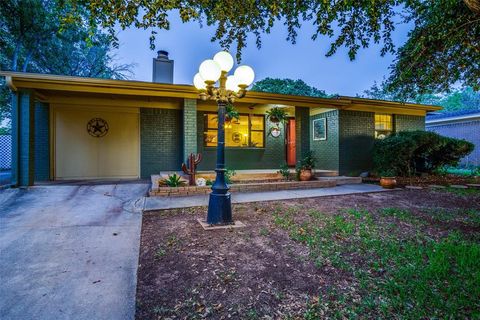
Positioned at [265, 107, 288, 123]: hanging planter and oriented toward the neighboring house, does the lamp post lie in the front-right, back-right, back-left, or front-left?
back-right

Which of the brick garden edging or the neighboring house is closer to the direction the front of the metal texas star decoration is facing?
the brick garden edging

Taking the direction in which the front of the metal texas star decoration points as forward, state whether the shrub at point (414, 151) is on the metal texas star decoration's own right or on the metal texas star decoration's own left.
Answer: on the metal texas star decoration's own left

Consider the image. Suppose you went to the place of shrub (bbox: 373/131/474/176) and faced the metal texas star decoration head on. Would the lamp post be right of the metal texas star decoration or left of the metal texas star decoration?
left

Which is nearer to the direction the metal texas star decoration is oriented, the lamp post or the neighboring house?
the lamp post

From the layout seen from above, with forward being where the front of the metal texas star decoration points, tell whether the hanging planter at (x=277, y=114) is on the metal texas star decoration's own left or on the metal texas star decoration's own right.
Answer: on the metal texas star decoration's own left

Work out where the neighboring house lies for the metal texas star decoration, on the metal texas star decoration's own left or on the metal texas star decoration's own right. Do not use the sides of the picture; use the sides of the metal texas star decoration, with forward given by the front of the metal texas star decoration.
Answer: on the metal texas star decoration's own left

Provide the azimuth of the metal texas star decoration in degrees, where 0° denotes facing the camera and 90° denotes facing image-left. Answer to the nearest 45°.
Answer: approximately 0°

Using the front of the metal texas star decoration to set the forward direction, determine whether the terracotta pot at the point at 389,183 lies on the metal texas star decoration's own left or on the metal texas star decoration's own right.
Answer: on the metal texas star decoration's own left

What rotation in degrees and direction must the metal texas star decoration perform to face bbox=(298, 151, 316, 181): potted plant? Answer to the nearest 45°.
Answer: approximately 45° to its left

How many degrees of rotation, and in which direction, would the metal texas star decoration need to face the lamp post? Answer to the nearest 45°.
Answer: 0° — it already faces it

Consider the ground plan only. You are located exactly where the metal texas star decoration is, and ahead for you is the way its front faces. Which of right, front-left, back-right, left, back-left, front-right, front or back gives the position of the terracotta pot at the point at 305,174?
front-left
